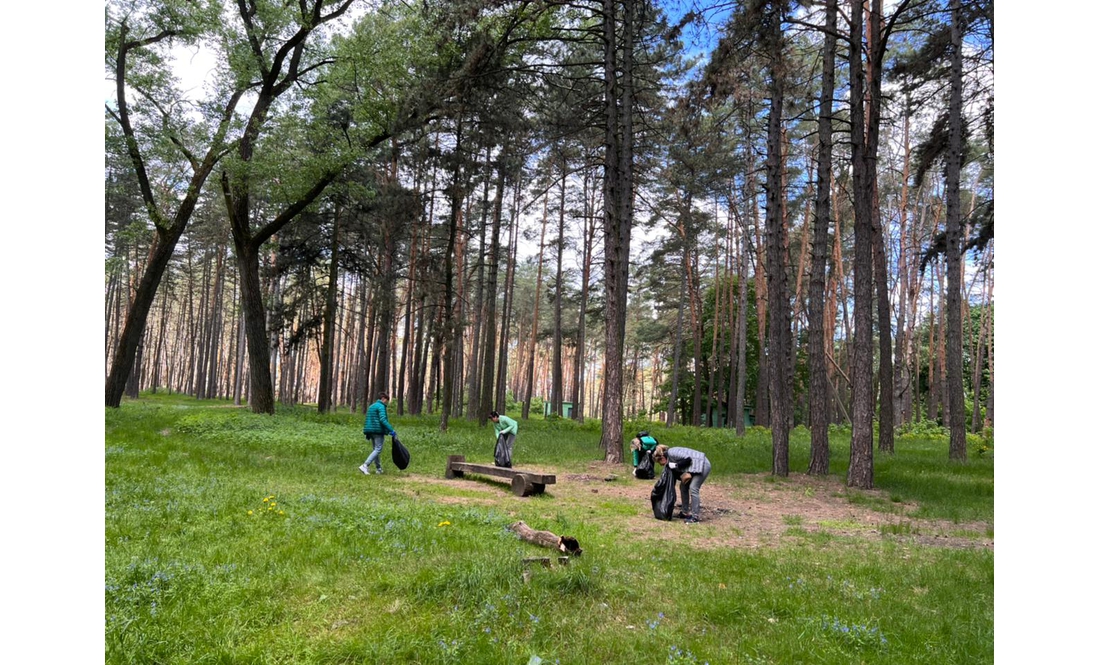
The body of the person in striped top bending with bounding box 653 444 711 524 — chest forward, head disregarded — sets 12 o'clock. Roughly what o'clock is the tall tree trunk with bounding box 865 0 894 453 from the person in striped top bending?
The tall tree trunk is roughly at 4 o'clock from the person in striped top bending.

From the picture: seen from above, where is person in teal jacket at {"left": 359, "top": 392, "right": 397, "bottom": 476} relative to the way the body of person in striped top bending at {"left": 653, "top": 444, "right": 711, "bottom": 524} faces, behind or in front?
in front

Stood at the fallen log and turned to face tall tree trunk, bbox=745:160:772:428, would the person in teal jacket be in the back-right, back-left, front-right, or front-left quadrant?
front-left

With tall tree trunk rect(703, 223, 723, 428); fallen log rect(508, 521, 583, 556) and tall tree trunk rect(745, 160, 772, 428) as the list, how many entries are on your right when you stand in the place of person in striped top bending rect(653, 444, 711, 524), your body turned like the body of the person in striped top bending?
2

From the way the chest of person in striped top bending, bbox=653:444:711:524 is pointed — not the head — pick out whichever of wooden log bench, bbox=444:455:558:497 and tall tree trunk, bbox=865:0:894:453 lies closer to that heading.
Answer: the wooden log bench

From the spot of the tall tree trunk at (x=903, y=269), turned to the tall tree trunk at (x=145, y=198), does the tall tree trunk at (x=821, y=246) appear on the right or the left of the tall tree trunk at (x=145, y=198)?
left

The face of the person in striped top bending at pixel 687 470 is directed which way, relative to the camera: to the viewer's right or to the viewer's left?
to the viewer's left

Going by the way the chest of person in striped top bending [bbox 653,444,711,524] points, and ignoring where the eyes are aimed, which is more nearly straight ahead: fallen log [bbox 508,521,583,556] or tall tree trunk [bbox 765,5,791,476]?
the fallen log

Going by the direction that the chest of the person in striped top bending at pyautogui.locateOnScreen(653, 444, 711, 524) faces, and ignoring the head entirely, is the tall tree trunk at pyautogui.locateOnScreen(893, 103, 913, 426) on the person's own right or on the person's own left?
on the person's own right

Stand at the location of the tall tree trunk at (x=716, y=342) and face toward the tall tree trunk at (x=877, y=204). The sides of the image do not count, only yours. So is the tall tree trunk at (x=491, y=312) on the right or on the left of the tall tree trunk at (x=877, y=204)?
right

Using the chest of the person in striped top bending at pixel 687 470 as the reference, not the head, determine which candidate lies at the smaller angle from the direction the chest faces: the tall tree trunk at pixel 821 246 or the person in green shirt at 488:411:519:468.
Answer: the person in green shirt

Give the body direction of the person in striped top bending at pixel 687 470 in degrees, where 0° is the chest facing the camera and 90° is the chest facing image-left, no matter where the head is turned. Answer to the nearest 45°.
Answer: approximately 90°

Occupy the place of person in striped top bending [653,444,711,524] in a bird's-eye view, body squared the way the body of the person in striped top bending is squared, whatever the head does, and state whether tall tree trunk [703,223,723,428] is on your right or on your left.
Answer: on your right

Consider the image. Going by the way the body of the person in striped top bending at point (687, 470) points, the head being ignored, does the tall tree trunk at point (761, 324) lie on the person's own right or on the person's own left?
on the person's own right

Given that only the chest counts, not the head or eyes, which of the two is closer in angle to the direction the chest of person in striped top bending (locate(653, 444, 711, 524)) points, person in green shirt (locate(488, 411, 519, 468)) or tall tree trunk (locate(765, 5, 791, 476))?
the person in green shirt
